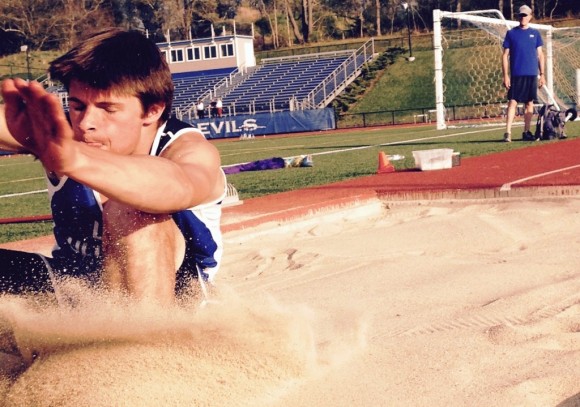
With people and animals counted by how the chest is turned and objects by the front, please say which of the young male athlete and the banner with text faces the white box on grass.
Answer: the banner with text

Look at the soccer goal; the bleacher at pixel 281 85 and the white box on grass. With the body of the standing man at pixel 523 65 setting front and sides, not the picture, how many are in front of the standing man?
1

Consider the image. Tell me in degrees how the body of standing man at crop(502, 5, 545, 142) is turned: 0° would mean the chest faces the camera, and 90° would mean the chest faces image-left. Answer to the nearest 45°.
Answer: approximately 0°

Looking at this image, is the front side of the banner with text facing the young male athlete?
yes

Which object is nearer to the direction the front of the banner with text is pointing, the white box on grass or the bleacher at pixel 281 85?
the white box on grass

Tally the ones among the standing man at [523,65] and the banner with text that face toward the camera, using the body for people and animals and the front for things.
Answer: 2

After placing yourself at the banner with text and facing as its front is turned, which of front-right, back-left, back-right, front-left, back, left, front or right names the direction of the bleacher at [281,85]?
back

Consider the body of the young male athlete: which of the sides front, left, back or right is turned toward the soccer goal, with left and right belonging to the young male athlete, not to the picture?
back

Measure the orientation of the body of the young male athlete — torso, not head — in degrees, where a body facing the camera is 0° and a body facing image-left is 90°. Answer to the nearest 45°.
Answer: approximately 45°

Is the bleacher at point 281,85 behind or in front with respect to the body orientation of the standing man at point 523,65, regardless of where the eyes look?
behind

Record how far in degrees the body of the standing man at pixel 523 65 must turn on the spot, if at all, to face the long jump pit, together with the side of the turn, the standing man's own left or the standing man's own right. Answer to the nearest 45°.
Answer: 0° — they already face it

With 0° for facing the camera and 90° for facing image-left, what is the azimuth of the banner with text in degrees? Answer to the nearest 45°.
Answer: approximately 0°
